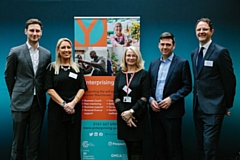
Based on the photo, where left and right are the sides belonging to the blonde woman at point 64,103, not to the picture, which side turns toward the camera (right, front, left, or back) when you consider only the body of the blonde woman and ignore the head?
front

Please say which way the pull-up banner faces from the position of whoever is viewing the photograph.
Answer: facing the viewer

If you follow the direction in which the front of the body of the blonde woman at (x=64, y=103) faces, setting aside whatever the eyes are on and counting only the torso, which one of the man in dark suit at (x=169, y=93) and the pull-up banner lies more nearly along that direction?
the man in dark suit

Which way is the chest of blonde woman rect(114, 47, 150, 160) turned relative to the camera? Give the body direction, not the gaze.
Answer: toward the camera

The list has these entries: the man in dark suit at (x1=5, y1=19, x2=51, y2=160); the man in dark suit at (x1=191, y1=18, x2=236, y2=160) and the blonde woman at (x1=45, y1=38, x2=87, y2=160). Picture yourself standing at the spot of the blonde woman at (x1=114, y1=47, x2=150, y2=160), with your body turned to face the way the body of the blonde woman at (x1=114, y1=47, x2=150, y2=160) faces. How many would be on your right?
2

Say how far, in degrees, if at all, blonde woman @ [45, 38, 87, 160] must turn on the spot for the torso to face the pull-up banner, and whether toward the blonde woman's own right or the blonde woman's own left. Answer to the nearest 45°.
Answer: approximately 135° to the blonde woman's own left

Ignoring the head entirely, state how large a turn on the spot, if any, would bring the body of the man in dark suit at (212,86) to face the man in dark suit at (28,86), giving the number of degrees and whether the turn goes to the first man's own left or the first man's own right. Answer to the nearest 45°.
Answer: approximately 45° to the first man's own right

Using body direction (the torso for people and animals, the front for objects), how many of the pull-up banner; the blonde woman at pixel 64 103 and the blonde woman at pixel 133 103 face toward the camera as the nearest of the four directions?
3

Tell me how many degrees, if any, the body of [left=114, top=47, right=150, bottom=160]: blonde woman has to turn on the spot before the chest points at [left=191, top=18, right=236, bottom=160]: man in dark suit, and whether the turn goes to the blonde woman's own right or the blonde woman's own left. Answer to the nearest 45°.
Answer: approximately 90° to the blonde woman's own left

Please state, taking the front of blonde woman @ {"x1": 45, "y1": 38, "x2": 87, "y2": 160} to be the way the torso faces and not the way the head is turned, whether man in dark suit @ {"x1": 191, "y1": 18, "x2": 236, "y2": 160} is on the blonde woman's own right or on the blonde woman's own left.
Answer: on the blonde woman's own left

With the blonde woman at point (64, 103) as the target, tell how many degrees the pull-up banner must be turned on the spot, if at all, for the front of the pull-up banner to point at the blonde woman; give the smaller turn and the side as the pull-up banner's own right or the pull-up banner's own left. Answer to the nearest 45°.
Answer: approximately 45° to the pull-up banner's own right

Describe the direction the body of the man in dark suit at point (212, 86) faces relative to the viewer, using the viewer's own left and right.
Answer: facing the viewer and to the left of the viewer
